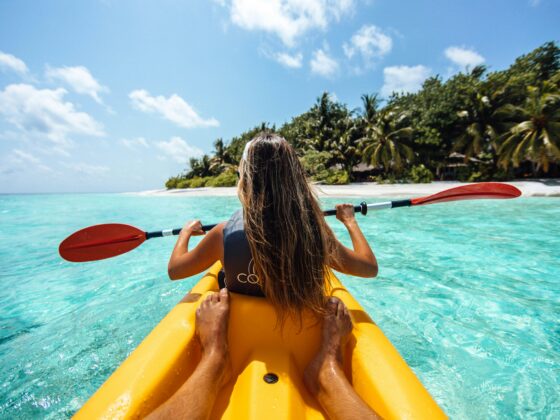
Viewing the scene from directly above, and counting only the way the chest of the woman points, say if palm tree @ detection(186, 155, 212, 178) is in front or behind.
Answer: in front

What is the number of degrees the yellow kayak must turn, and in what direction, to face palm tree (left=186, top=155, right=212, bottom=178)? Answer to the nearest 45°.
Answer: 0° — it already faces it

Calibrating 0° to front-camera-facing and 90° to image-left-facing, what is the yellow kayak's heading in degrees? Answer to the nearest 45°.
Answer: approximately 180°

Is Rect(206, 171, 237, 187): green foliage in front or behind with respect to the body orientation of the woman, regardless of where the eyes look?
in front

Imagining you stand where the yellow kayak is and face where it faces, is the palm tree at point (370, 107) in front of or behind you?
in front

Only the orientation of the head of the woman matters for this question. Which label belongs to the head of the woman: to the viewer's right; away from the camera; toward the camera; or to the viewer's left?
away from the camera

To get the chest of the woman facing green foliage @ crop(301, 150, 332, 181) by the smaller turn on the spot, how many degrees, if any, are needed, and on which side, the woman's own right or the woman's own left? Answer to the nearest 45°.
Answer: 0° — they already face it

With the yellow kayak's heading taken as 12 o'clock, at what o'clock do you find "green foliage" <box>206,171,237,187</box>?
The green foliage is roughly at 12 o'clock from the yellow kayak.

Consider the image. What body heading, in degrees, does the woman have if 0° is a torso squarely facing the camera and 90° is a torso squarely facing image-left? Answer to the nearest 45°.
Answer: approximately 180°

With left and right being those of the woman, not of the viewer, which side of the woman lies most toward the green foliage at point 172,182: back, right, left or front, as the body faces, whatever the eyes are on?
front
